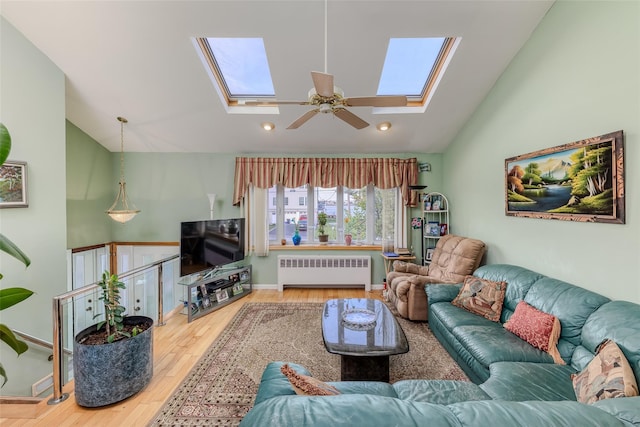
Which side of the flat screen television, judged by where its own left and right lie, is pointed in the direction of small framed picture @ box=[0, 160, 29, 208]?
right

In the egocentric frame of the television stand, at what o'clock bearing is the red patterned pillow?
The red patterned pillow is roughly at 12 o'clock from the television stand.

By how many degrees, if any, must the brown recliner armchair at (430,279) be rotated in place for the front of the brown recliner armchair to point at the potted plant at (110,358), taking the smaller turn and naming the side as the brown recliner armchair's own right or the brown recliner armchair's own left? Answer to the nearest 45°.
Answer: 0° — it already faces it

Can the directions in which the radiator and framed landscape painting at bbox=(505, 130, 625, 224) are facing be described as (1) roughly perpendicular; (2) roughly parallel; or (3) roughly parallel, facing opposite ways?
roughly perpendicular

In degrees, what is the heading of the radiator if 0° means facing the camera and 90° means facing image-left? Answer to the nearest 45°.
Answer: approximately 0°

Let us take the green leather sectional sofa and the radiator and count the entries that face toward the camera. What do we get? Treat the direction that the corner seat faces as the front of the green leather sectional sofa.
1

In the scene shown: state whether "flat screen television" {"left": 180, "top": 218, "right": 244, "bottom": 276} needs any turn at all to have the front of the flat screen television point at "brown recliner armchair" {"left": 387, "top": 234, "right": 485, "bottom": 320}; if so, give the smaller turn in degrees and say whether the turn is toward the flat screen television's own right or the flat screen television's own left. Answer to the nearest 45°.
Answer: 0° — it already faces it

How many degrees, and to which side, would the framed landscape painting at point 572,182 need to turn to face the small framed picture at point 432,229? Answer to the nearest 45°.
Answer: approximately 90° to its right

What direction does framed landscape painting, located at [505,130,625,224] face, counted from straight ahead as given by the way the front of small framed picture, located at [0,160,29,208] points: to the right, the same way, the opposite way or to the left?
the opposite way

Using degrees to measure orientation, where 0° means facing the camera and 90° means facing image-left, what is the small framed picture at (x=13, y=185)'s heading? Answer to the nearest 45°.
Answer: approximately 315°
